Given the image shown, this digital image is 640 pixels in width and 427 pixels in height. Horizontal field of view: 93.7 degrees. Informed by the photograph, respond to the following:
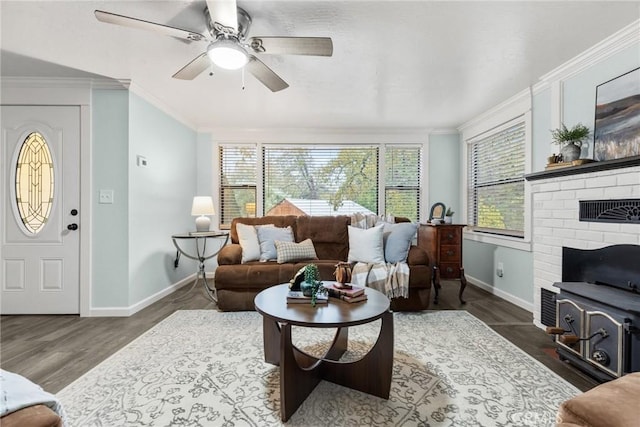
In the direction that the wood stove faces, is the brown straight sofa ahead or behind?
ahead

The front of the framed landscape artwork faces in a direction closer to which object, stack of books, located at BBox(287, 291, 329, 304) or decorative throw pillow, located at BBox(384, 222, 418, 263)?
the stack of books

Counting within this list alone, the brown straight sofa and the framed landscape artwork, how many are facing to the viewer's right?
0

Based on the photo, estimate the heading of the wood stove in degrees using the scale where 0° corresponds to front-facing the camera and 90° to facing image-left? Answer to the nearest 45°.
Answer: approximately 45°

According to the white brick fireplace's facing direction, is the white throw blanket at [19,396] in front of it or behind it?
in front

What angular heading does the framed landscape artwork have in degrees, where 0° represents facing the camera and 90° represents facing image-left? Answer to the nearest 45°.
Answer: approximately 45°
